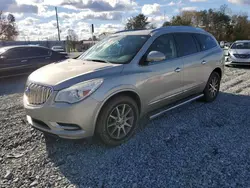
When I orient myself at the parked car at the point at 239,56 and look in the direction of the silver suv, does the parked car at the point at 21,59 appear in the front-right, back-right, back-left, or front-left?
front-right

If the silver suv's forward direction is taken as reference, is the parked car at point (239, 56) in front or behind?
behind

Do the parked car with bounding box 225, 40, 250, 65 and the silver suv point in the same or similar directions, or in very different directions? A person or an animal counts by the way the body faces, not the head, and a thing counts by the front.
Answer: same or similar directions

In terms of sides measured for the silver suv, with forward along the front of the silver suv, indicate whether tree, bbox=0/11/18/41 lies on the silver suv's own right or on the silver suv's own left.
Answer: on the silver suv's own right

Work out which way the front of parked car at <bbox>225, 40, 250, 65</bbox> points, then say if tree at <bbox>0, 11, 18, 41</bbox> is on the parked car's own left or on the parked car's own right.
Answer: on the parked car's own right

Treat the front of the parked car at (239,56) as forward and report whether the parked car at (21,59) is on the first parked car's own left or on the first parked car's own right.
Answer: on the first parked car's own right

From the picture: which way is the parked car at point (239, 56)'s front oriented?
toward the camera

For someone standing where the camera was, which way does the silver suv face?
facing the viewer and to the left of the viewer

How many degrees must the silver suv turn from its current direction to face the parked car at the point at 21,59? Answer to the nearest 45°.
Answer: approximately 90° to its right

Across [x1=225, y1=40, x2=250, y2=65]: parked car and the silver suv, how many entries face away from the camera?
0
